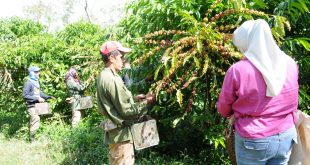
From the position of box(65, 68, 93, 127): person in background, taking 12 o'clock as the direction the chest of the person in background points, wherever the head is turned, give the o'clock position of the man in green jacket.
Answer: The man in green jacket is roughly at 3 o'clock from the person in background.

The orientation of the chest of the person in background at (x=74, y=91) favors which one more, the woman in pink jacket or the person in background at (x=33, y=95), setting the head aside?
the woman in pink jacket

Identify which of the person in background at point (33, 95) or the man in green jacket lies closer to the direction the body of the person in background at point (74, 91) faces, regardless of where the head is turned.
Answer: the man in green jacket

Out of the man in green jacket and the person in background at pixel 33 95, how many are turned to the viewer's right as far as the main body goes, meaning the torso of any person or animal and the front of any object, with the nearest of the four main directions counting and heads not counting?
2

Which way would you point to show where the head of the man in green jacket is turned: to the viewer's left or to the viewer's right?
to the viewer's right

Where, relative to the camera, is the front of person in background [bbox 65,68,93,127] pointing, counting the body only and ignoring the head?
to the viewer's right

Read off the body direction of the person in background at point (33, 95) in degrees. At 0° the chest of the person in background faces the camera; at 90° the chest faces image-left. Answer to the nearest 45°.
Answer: approximately 270°

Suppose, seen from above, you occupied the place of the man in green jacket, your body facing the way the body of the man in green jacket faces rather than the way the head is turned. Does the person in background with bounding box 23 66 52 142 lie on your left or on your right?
on your left

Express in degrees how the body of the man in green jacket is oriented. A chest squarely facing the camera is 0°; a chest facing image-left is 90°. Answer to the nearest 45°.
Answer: approximately 270°

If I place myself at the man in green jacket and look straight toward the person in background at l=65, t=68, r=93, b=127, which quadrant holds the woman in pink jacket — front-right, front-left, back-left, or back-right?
back-right

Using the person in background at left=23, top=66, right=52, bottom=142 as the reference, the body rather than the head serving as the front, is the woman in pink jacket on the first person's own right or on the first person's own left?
on the first person's own right

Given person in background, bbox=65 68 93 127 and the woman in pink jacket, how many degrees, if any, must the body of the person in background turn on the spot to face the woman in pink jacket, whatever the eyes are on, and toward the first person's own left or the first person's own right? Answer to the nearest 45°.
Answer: approximately 90° to the first person's own right
